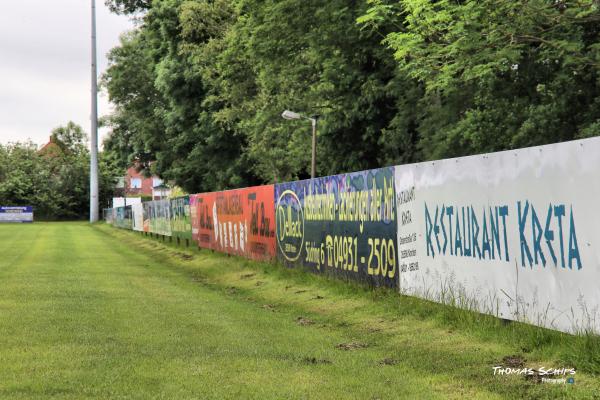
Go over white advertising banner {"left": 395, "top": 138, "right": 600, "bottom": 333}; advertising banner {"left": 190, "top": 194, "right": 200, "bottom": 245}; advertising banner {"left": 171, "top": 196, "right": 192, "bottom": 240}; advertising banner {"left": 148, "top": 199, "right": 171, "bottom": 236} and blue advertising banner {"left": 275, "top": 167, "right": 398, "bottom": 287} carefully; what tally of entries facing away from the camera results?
0

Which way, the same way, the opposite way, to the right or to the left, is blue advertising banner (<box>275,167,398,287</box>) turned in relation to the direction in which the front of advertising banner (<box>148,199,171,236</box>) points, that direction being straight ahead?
the same way

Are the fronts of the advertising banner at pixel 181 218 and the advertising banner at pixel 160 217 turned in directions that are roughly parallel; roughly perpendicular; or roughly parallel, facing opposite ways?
roughly parallel

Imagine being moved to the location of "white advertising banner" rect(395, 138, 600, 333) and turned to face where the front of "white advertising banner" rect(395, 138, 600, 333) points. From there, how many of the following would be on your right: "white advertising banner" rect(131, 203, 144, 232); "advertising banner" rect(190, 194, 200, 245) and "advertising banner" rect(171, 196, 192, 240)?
3

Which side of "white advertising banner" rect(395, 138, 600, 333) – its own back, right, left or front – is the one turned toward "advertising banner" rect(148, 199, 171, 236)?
right

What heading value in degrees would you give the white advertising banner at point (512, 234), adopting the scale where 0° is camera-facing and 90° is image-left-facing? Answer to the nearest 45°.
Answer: approximately 45°

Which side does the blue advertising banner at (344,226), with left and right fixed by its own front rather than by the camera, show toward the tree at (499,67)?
back

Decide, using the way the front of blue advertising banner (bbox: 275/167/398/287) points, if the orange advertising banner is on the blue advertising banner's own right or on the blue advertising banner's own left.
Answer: on the blue advertising banner's own right

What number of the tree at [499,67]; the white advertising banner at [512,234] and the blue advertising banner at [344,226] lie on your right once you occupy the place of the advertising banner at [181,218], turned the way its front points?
0

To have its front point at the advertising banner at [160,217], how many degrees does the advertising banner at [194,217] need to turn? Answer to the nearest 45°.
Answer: approximately 135° to its right

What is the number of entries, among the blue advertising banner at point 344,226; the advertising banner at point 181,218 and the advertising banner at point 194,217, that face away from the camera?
0

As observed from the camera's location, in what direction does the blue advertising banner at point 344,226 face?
facing the viewer and to the left of the viewer

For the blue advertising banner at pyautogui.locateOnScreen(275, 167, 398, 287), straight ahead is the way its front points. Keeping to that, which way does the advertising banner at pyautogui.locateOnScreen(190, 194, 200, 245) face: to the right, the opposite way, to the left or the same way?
the same way
